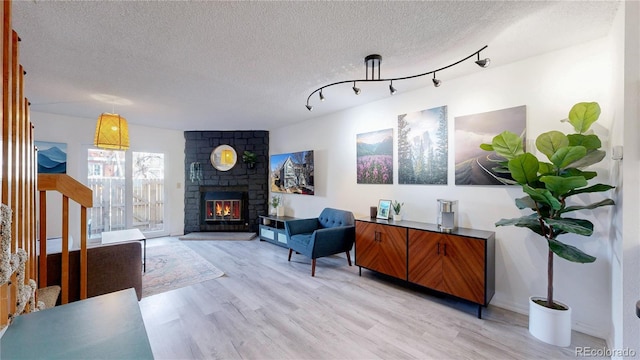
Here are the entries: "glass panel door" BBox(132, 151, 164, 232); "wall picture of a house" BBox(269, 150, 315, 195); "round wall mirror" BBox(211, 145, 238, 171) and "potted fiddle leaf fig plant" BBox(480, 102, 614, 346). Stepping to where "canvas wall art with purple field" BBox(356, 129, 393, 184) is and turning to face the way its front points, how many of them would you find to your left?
1

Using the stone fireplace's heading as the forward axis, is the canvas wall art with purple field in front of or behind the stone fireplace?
in front

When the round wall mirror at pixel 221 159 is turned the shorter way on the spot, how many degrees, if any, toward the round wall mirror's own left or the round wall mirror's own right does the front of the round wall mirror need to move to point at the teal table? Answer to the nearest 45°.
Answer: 0° — it already faces it

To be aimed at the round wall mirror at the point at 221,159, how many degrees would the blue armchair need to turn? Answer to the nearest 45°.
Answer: approximately 90° to its right

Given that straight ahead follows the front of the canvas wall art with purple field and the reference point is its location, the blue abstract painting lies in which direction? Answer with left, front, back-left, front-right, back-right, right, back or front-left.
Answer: front-right

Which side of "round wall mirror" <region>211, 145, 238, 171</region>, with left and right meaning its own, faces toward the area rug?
front

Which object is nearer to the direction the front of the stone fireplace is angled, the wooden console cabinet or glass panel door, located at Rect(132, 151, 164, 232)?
the wooden console cabinet

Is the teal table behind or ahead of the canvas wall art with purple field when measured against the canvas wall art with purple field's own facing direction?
ahead

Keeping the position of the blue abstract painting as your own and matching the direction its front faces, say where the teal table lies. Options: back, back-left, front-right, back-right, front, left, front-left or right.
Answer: front

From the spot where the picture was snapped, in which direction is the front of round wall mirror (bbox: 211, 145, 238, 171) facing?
facing the viewer

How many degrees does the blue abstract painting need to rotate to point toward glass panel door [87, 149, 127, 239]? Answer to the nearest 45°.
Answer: approximately 90° to its left

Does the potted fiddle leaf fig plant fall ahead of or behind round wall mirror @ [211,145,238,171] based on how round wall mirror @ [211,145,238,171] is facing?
ahead

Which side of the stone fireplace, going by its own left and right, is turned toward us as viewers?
front

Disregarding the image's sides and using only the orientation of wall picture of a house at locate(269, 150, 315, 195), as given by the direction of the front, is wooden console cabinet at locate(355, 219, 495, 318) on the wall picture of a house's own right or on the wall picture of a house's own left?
on the wall picture of a house's own left
